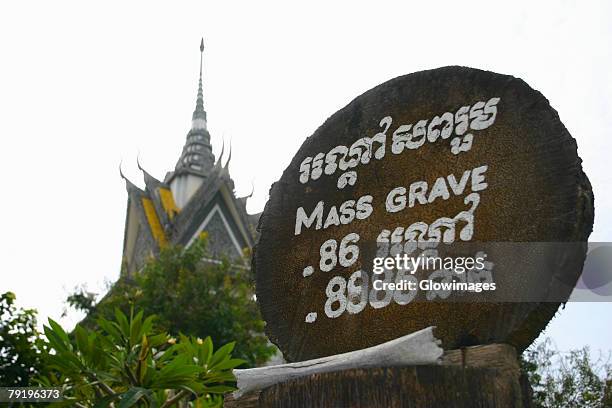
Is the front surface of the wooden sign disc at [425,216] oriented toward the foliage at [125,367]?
no

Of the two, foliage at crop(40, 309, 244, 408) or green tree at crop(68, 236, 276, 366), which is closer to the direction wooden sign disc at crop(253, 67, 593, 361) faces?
the foliage

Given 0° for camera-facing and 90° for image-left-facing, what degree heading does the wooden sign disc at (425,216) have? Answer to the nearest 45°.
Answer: approximately 45°

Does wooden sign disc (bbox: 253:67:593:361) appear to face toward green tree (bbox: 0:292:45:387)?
no

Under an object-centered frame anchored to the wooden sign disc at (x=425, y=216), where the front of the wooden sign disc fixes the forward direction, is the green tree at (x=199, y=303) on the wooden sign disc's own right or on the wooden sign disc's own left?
on the wooden sign disc's own right

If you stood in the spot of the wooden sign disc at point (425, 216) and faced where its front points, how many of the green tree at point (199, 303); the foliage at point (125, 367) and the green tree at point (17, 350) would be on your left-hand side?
0
